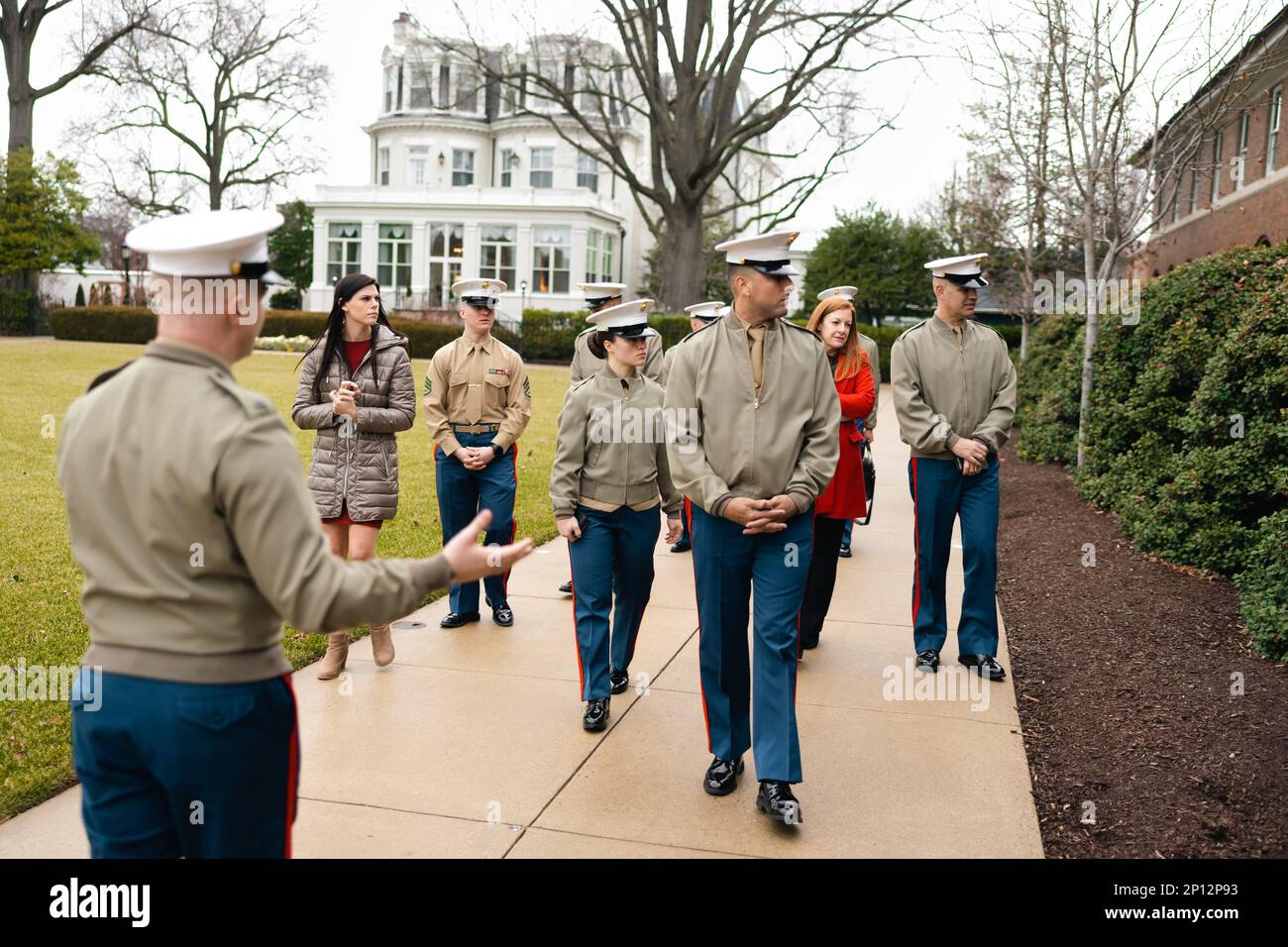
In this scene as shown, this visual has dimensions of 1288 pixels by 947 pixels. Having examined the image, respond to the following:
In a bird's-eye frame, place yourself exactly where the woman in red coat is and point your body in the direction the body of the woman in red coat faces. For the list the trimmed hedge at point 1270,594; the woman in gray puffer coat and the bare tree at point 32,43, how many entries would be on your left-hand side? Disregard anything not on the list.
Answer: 1

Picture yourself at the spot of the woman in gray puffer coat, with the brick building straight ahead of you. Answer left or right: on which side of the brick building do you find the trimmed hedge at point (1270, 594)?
right

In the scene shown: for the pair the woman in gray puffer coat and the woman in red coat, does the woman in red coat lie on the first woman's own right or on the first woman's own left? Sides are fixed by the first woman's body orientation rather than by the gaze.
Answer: on the first woman's own left

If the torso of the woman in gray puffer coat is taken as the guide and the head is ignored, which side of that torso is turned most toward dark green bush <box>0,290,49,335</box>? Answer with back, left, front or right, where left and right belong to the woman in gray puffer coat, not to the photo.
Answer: back

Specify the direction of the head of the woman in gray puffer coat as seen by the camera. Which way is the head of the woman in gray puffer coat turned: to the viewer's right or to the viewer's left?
to the viewer's right

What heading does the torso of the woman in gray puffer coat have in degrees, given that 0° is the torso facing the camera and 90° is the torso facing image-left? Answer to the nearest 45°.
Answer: approximately 0°

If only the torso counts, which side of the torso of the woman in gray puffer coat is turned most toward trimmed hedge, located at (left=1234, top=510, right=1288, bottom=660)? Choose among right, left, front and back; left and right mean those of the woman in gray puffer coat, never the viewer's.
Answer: left

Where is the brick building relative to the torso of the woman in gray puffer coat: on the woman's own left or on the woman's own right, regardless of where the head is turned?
on the woman's own left

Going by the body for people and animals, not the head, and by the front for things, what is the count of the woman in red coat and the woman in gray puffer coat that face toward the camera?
2

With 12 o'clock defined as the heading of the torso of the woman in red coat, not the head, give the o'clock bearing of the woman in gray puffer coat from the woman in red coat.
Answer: The woman in gray puffer coat is roughly at 2 o'clock from the woman in red coat.

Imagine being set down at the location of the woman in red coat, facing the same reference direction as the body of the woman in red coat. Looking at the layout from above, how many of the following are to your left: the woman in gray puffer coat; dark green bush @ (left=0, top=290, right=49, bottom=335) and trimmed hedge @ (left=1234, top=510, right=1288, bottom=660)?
1

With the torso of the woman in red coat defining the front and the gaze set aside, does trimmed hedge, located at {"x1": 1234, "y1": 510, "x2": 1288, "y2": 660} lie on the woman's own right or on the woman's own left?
on the woman's own left
